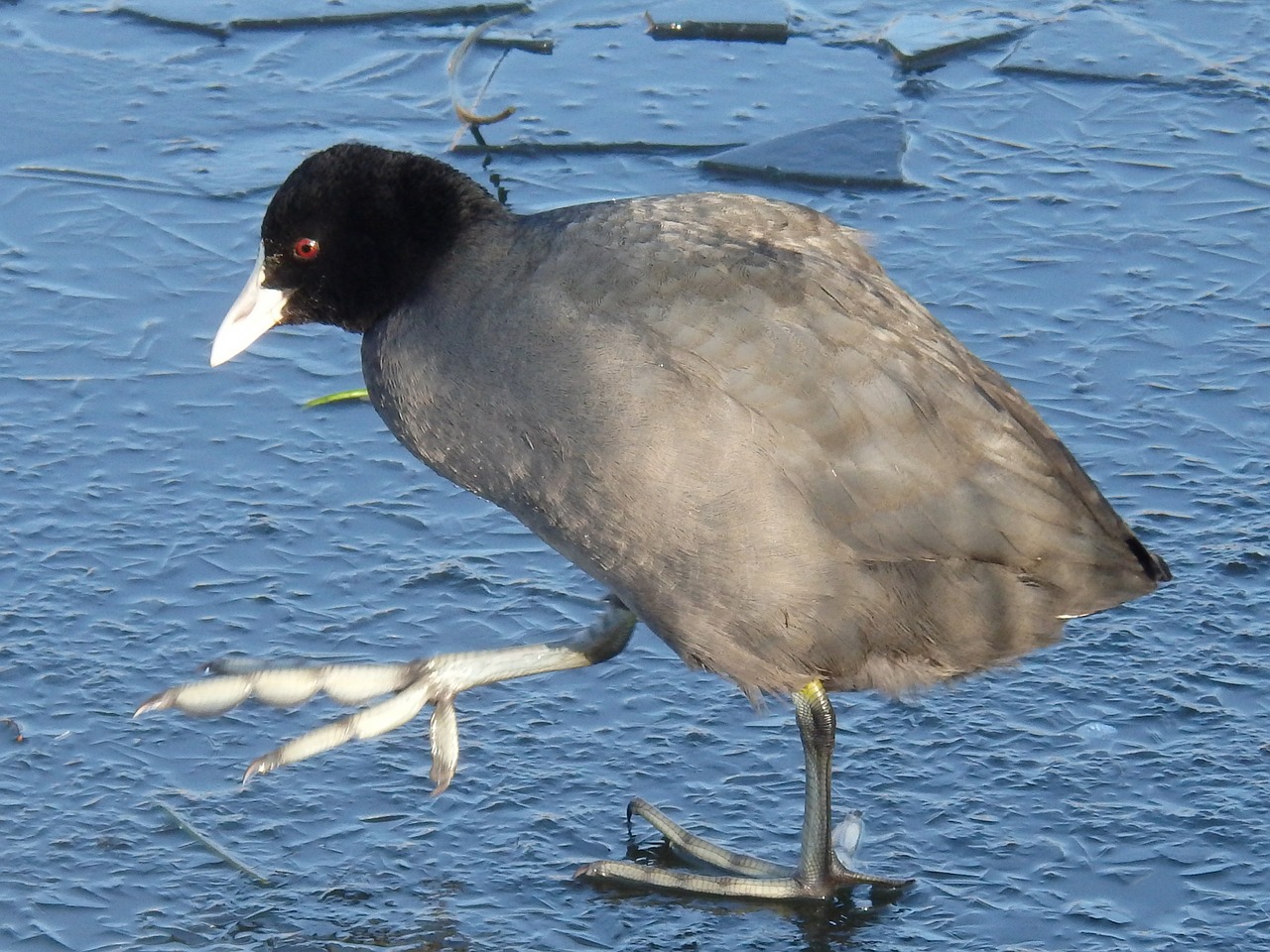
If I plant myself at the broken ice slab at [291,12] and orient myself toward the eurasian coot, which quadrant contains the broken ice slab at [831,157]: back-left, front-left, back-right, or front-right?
front-left

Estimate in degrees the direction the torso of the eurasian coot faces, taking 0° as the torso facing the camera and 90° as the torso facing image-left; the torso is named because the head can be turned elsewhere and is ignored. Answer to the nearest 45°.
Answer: approximately 90°

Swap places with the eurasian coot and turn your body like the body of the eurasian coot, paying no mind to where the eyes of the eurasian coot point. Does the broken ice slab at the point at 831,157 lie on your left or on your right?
on your right

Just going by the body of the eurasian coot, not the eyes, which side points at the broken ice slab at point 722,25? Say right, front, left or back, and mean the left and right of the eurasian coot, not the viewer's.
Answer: right

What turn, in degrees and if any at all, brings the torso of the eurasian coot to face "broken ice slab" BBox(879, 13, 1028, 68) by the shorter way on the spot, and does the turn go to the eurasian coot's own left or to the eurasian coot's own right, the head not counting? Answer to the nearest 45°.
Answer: approximately 90° to the eurasian coot's own right

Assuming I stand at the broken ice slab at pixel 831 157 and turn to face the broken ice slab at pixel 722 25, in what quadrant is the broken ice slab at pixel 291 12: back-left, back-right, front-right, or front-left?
front-left

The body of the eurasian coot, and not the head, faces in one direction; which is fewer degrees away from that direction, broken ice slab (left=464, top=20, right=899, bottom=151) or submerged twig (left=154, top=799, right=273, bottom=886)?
the submerged twig

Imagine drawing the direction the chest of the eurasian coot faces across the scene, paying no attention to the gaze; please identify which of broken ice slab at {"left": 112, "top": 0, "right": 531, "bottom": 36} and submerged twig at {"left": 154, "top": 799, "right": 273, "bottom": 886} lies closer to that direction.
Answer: the submerged twig

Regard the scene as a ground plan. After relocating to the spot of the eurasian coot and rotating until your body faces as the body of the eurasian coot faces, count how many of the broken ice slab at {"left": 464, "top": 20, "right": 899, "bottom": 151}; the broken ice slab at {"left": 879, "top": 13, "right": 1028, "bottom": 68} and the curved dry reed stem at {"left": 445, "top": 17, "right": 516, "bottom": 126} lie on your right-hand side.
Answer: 3

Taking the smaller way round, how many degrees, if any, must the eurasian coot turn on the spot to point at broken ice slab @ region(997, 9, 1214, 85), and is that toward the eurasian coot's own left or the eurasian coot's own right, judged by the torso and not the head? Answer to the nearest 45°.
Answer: approximately 90° to the eurasian coot's own right

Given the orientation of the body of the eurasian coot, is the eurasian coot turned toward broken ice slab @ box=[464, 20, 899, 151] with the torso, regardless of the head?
no

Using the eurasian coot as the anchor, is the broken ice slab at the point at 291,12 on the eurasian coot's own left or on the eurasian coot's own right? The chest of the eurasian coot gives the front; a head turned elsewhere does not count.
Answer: on the eurasian coot's own right

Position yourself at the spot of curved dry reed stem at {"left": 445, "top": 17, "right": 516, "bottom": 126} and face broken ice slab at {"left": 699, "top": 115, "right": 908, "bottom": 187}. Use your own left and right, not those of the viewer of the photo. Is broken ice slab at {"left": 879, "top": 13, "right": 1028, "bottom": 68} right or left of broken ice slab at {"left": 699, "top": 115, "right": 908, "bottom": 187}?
left

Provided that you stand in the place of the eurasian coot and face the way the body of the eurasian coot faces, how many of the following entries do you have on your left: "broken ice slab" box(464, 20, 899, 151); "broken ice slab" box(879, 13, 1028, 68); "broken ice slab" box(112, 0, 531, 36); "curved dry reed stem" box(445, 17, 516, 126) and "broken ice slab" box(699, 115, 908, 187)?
0

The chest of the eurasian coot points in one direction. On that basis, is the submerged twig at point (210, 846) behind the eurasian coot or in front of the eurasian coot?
in front

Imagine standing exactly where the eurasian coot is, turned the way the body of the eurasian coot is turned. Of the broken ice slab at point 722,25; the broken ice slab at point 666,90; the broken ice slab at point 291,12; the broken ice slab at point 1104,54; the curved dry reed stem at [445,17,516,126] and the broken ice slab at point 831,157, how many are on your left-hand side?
0

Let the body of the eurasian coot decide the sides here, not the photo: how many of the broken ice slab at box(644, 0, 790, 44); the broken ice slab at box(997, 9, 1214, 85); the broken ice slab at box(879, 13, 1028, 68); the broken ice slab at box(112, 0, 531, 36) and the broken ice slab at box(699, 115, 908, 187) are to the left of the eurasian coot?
0

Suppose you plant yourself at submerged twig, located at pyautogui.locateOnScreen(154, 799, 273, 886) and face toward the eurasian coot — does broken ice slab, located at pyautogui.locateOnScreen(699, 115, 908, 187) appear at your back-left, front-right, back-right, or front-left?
front-left

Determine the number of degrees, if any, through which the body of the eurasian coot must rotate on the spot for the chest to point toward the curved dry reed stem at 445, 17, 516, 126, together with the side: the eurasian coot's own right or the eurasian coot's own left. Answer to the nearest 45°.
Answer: approximately 90° to the eurasian coot's own right
